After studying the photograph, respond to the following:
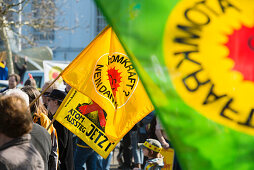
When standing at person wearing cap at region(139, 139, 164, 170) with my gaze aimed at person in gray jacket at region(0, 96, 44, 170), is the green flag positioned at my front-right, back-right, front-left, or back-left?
front-left

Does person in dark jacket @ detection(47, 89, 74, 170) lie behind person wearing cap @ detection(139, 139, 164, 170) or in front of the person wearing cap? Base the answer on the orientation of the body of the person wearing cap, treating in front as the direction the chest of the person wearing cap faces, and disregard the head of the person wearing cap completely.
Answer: in front

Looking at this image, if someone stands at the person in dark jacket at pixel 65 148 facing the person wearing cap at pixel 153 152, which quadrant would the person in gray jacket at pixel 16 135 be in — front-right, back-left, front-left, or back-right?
back-right

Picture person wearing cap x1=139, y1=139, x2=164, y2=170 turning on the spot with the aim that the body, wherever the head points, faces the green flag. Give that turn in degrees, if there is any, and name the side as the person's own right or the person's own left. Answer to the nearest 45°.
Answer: approximately 90° to the person's own left

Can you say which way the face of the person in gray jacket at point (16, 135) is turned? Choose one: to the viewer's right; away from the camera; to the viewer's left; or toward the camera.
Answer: away from the camera

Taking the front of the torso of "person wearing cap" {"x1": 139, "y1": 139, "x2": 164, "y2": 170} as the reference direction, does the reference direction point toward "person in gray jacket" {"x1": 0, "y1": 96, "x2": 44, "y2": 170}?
no
